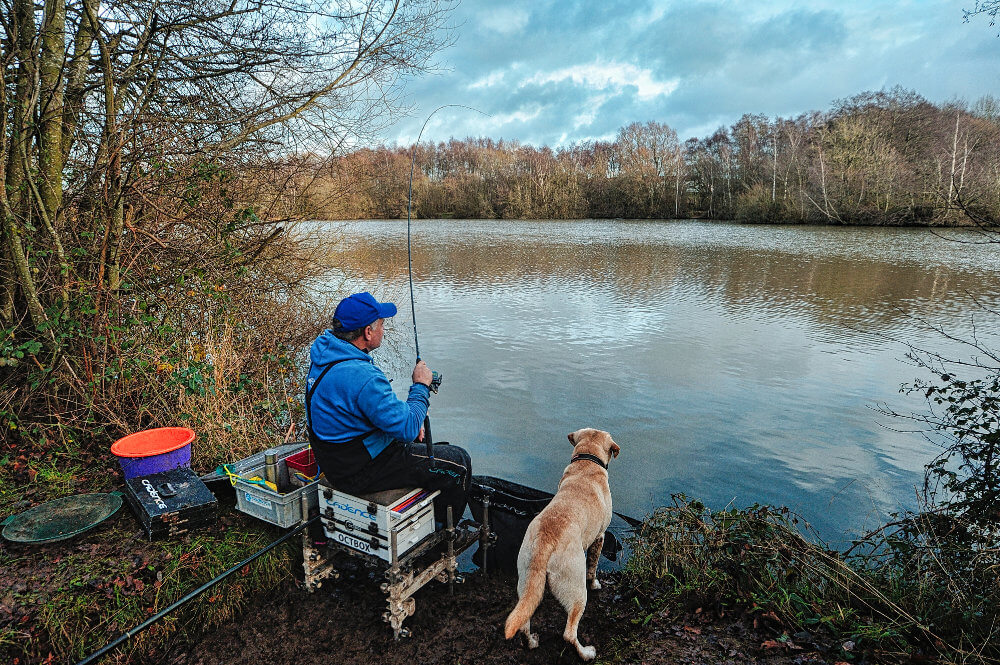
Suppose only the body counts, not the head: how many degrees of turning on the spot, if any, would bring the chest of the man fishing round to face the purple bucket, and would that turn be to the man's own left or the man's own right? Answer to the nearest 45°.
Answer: approximately 90° to the man's own left

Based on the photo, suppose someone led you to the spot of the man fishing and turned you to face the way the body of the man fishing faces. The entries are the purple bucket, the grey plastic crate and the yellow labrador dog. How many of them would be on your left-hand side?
2

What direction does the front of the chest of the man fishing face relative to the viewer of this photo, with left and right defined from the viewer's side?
facing away from the viewer and to the right of the viewer

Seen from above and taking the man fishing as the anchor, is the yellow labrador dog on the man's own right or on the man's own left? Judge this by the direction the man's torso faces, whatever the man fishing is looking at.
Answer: on the man's own right

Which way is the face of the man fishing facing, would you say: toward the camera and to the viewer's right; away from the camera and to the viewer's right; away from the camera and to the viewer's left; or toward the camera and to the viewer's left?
away from the camera and to the viewer's right

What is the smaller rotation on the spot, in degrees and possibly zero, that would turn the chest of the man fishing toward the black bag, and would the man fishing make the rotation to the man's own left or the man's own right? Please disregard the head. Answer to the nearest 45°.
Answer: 0° — they already face it

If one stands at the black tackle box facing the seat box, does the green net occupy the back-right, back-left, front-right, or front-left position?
back-right

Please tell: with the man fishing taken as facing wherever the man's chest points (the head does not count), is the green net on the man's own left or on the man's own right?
on the man's own left

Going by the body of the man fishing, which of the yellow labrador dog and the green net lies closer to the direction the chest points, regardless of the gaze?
the yellow labrador dog

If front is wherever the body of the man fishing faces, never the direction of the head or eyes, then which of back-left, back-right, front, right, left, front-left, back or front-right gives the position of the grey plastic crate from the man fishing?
left

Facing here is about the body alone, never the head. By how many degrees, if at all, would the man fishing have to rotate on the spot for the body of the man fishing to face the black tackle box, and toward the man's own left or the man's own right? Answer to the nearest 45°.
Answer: approximately 90° to the man's own left
